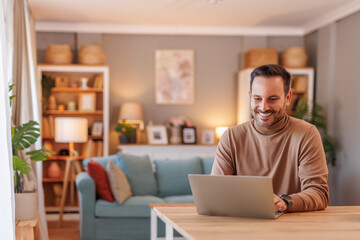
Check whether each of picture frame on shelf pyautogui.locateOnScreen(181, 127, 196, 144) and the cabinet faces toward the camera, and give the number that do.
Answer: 2

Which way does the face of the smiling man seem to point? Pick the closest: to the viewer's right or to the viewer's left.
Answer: to the viewer's left

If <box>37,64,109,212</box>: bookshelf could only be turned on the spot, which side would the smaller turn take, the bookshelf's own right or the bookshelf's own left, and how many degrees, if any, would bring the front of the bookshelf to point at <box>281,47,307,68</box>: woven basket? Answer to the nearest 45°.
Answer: approximately 90° to the bookshelf's own left

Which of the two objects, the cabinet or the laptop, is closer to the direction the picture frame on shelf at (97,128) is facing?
the laptop

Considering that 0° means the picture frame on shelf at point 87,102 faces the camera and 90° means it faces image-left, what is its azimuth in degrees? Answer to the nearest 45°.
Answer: approximately 0°

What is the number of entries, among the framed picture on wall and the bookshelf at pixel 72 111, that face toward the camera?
2

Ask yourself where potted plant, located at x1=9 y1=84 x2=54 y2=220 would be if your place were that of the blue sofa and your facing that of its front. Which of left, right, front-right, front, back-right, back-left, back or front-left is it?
front-right

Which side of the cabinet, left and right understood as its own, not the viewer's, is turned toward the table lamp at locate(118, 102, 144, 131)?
right

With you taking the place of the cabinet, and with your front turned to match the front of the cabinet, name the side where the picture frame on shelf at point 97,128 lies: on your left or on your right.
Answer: on your right

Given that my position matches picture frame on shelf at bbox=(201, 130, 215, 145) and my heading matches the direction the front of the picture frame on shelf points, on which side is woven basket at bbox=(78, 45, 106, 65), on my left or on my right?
on my right
